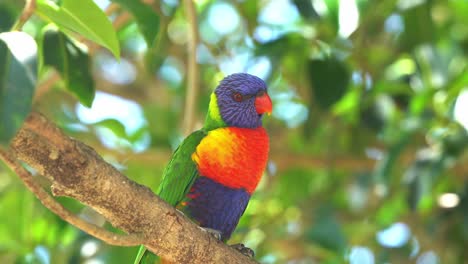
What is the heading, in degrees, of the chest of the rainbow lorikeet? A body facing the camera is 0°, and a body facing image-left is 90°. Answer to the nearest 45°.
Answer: approximately 315°

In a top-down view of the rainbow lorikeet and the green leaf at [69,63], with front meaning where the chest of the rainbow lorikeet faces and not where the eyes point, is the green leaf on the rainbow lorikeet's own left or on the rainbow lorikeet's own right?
on the rainbow lorikeet's own right

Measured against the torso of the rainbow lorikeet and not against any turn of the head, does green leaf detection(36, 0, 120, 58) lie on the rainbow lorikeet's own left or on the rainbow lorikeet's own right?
on the rainbow lorikeet's own right

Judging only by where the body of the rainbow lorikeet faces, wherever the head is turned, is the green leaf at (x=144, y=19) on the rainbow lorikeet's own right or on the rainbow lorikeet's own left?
on the rainbow lorikeet's own right

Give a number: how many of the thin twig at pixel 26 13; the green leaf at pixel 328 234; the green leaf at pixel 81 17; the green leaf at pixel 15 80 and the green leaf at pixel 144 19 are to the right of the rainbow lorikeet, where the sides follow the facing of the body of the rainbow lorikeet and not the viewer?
4
